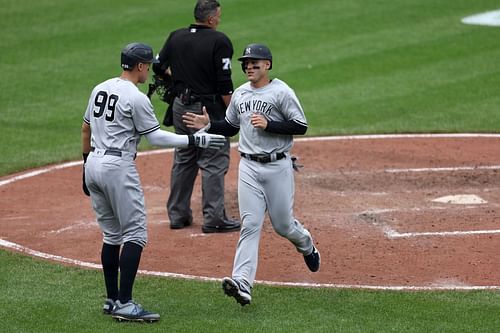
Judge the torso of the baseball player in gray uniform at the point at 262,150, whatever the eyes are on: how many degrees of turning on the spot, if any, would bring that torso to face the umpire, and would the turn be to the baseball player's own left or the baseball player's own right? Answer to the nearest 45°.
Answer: approximately 135° to the baseball player's own right

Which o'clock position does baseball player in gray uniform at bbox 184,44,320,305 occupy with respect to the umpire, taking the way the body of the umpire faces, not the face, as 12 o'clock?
The baseball player in gray uniform is roughly at 4 o'clock from the umpire.

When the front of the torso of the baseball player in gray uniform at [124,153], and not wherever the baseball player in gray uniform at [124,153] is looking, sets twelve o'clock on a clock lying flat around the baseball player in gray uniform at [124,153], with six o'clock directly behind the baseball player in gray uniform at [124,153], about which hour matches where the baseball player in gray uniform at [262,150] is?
the baseball player in gray uniform at [262,150] is roughly at 1 o'clock from the baseball player in gray uniform at [124,153].

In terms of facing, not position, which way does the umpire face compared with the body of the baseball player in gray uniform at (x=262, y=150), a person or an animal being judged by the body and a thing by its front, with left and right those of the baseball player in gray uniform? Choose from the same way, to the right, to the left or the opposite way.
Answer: the opposite way

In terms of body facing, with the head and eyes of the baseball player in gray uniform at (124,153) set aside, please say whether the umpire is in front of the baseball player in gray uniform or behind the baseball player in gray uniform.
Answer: in front

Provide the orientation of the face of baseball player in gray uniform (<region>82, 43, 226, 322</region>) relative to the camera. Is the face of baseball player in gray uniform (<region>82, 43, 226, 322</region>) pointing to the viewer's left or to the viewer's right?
to the viewer's right

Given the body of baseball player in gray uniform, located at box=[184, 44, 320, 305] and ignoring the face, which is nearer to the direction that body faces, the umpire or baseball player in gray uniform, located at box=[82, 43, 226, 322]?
the baseball player in gray uniform

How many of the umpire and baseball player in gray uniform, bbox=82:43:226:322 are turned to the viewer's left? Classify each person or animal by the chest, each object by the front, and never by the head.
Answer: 0

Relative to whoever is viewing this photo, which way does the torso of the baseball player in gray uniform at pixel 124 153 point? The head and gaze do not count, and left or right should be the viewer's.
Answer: facing away from the viewer and to the right of the viewer
